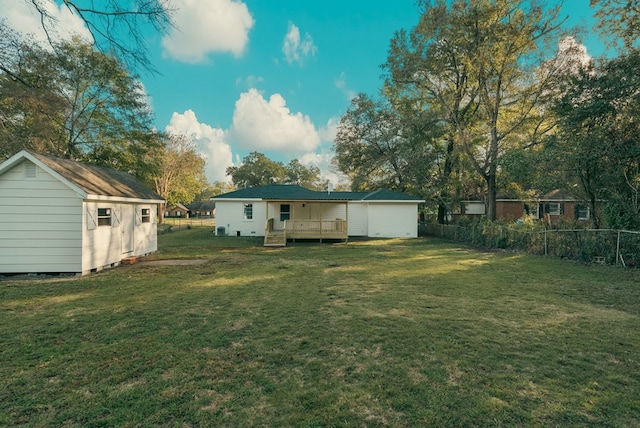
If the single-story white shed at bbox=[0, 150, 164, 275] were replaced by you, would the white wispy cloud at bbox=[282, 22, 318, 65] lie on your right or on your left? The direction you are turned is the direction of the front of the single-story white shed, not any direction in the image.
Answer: on your left

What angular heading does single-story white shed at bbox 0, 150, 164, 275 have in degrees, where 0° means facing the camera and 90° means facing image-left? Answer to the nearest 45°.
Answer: approximately 315°

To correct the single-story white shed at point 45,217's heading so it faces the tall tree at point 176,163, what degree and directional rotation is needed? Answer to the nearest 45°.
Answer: approximately 135° to its left

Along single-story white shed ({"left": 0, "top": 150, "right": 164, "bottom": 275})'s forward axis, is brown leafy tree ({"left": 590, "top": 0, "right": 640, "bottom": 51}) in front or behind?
in front
